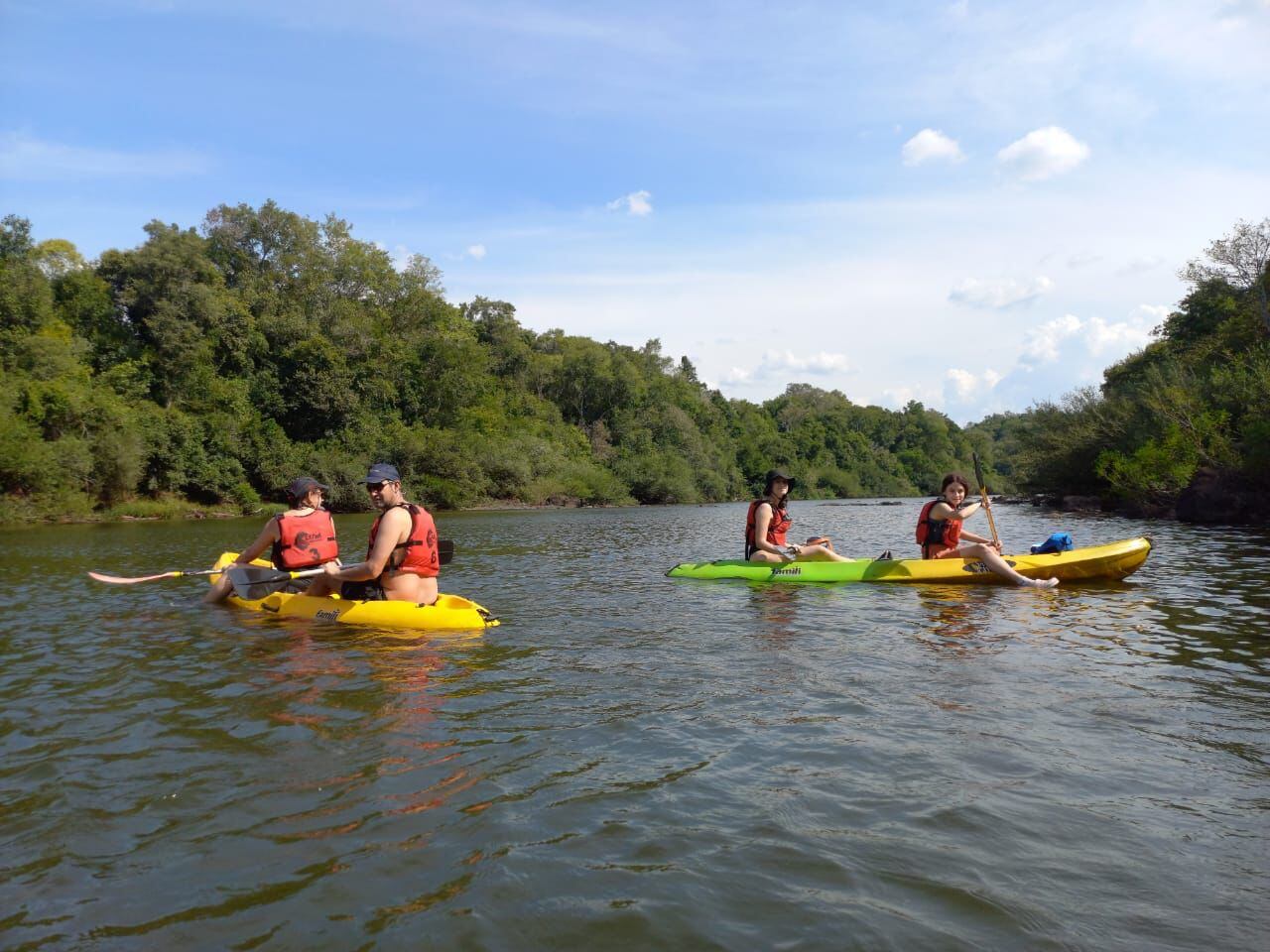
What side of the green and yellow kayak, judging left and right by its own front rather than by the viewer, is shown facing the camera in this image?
right

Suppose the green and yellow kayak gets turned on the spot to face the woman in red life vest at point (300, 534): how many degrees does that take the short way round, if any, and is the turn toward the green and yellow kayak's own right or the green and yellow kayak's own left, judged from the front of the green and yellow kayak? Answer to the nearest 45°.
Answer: approximately 135° to the green and yellow kayak's own right

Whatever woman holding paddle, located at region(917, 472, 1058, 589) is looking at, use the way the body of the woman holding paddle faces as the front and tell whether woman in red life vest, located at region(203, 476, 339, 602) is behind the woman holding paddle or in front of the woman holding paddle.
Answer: behind

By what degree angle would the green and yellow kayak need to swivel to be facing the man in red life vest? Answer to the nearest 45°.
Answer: approximately 135° to its right

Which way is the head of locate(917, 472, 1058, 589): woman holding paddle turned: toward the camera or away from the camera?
toward the camera

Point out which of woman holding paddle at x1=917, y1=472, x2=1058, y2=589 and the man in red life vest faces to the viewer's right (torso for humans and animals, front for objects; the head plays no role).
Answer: the woman holding paddle

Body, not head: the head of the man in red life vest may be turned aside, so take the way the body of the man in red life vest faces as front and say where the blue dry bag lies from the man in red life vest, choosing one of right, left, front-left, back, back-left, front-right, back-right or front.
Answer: back-right

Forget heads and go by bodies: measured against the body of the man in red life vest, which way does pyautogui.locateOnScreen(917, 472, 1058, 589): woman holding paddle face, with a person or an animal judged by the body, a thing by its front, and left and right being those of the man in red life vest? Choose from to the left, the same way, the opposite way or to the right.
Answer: the opposite way

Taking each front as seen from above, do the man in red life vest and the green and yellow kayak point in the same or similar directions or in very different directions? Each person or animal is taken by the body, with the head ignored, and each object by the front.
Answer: very different directions

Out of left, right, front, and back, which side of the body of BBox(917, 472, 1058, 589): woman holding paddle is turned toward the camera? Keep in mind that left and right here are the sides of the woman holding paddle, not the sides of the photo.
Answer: right

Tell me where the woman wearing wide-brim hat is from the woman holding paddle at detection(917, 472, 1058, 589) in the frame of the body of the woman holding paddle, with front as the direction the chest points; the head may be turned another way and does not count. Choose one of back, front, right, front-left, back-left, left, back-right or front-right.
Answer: back
